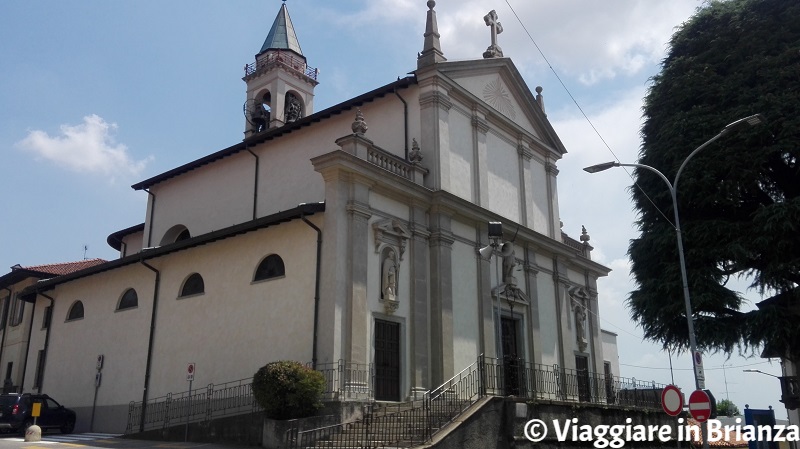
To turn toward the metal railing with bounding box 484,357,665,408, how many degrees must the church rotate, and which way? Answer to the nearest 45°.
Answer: approximately 45° to its left

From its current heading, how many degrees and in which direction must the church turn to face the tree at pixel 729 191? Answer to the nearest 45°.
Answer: approximately 45° to its left

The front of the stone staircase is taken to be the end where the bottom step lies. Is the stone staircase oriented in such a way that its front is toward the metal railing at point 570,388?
no

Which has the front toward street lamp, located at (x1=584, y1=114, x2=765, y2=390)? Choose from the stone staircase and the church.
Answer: the church

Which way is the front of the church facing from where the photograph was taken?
facing the viewer and to the right of the viewer

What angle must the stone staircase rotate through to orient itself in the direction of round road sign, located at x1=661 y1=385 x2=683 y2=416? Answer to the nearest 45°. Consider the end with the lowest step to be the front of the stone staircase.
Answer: approximately 90° to its left

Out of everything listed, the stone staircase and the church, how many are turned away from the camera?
0

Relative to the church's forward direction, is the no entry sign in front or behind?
in front

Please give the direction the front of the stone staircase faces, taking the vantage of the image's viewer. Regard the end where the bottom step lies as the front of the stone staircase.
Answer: facing the viewer and to the left of the viewer

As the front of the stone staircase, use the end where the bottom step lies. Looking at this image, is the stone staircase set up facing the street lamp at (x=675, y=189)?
no

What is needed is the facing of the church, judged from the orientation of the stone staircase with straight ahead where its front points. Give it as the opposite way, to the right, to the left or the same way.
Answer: to the left

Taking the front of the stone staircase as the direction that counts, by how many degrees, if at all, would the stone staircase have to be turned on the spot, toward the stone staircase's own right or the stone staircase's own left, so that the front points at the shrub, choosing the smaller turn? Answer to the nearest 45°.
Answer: approximately 45° to the stone staircase's own right

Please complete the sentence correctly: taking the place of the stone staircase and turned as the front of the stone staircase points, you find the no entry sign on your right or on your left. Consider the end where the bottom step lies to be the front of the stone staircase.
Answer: on your left
